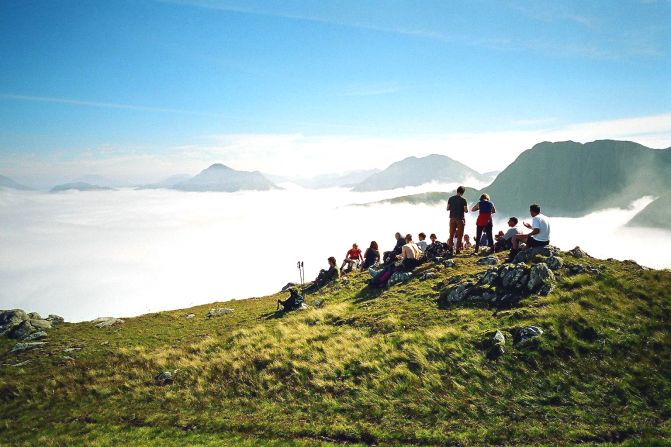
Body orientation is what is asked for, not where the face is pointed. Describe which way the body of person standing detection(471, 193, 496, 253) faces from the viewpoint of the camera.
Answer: away from the camera
